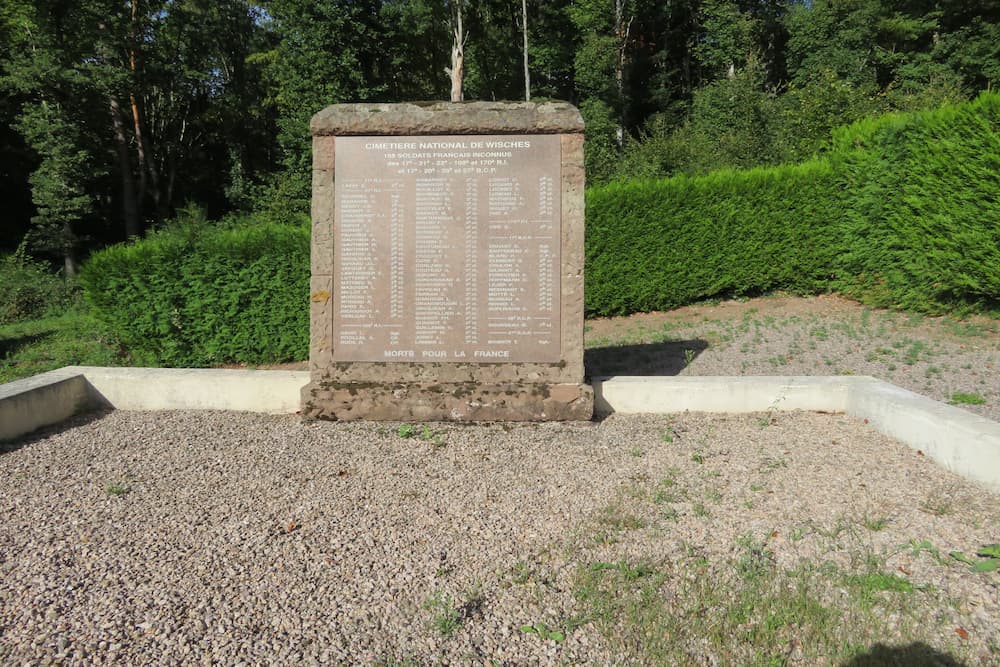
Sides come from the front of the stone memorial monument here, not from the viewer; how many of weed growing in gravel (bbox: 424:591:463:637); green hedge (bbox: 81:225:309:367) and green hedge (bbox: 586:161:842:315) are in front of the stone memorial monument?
1

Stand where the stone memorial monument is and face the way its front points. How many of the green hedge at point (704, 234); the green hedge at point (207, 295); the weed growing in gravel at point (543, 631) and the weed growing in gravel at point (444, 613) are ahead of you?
2

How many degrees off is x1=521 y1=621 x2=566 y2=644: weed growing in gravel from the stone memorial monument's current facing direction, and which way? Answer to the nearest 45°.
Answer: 0° — it already faces it

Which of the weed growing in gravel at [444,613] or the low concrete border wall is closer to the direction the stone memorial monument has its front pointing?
the weed growing in gravel

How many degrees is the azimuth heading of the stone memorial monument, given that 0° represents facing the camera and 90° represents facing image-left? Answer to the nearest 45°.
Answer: approximately 0°

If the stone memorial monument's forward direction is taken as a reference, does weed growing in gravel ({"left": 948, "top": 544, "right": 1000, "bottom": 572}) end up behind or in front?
in front

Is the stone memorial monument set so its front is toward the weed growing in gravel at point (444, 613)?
yes

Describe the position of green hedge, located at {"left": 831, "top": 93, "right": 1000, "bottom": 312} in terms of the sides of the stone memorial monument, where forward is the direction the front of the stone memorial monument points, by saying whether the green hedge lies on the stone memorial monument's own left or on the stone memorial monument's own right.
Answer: on the stone memorial monument's own left

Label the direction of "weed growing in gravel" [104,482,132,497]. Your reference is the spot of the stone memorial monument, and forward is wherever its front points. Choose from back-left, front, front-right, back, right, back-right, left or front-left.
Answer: front-right

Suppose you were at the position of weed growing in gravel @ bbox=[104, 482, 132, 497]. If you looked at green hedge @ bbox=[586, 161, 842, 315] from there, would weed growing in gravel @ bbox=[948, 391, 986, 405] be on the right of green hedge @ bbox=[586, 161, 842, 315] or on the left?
right
